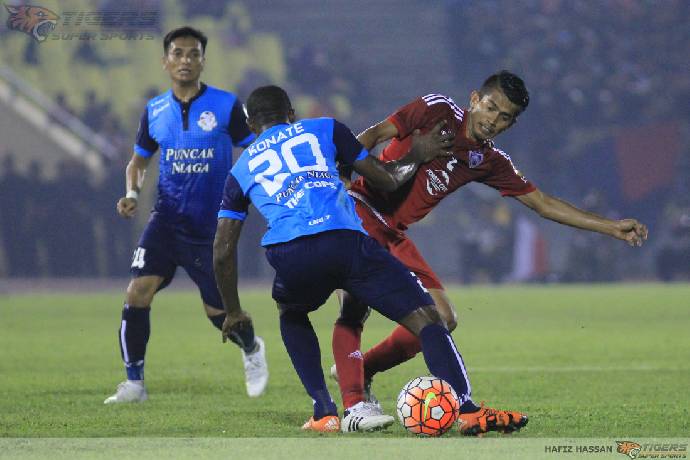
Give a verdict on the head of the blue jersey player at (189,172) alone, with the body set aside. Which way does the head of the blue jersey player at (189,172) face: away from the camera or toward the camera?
toward the camera

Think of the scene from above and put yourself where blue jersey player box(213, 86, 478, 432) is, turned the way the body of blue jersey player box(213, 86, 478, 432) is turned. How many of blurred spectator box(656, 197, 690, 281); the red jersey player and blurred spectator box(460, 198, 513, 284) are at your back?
0

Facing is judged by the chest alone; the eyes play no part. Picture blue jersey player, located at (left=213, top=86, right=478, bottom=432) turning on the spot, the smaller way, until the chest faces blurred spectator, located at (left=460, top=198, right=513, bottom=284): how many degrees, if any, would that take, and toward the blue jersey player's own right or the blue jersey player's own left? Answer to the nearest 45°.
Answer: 0° — they already face them

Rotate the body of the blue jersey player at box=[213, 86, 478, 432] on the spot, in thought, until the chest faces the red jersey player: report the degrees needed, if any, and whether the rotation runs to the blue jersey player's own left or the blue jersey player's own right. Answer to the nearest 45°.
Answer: approximately 45° to the blue jersey player's own right

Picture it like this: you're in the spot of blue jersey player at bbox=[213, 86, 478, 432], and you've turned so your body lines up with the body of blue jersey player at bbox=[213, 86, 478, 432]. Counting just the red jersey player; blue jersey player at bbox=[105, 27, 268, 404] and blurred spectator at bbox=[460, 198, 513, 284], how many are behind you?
0

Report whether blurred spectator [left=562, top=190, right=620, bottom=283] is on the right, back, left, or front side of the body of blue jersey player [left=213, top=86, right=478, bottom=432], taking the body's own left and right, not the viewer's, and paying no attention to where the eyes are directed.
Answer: front

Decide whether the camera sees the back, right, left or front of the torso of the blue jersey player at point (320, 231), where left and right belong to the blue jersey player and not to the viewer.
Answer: back

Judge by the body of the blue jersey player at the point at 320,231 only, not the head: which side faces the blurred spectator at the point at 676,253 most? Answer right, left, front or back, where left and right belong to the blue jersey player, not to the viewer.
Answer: front

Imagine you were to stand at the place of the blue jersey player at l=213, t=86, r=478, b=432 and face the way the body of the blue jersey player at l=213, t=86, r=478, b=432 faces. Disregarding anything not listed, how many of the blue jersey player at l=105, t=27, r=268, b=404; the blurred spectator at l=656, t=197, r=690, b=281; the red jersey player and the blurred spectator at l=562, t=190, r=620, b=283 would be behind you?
0

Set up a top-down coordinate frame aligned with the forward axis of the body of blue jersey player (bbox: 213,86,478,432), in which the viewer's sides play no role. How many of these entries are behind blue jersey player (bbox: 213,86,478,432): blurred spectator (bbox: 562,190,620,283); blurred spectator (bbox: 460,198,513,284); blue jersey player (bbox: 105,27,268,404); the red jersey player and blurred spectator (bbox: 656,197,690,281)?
0
